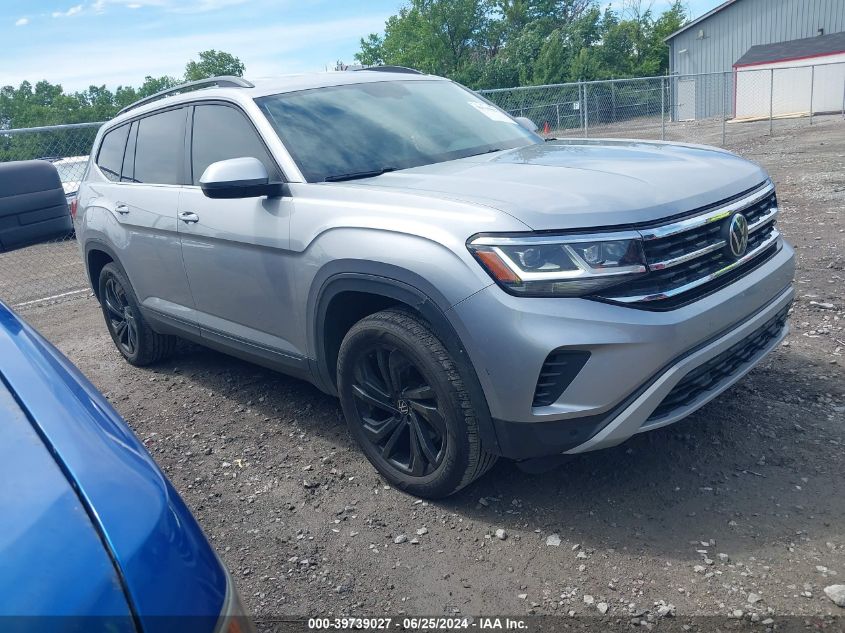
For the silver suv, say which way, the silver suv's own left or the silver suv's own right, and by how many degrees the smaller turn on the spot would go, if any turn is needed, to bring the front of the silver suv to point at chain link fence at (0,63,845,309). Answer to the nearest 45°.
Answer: approximately 135° to the silver suv's own left

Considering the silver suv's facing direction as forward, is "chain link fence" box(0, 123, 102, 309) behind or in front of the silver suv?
behind

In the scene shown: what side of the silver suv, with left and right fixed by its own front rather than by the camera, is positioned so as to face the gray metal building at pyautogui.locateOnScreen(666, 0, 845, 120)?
left

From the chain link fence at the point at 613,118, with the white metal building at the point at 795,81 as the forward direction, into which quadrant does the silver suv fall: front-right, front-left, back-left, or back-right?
back-right

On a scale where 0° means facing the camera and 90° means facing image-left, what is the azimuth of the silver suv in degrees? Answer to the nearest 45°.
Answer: approximately 315°
